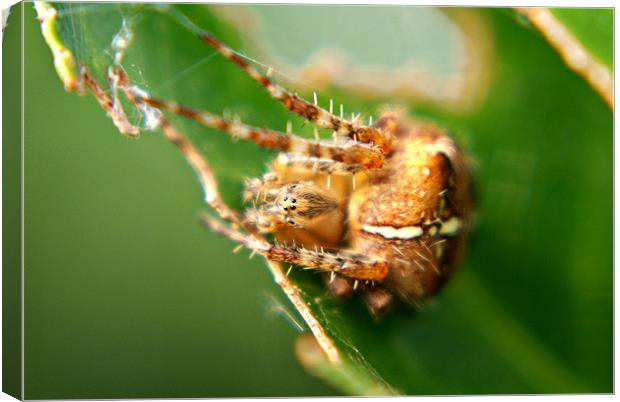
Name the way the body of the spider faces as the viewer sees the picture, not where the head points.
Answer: to the viewer's left
